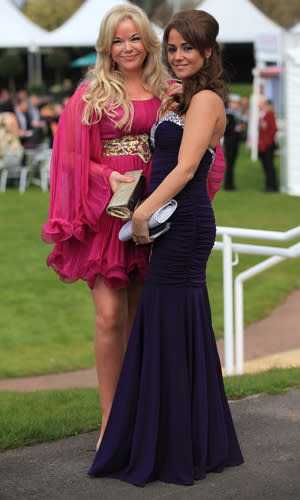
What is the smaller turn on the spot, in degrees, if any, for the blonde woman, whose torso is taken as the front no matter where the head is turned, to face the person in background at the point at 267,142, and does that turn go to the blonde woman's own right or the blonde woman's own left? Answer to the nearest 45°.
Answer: approximately 135° to the blonde woman's own left

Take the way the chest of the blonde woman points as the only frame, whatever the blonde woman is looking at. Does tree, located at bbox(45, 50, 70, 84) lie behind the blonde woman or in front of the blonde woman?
behind

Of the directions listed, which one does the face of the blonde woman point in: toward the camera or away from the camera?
toward the camera

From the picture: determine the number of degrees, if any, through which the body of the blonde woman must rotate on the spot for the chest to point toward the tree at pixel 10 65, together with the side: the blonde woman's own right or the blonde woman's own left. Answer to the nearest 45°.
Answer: approximately 135° to the blonde woman's own left

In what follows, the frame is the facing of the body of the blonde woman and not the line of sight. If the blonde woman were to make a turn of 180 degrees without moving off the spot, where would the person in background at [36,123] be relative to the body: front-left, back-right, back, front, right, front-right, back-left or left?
front-right

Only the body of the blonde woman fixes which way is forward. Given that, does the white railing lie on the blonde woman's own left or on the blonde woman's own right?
on the blonde woman's own left

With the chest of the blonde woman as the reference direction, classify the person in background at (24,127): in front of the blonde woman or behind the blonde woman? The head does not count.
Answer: behind

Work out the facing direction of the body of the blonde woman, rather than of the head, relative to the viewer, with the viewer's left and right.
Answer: facing the viewer and to the right of the viewer
